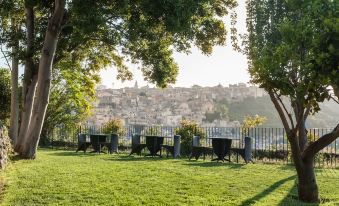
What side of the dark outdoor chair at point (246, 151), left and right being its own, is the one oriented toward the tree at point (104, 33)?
front

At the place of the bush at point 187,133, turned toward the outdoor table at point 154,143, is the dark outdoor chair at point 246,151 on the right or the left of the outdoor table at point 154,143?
left

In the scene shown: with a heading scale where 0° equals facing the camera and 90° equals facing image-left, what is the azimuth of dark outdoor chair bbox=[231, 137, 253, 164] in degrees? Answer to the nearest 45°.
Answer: approximately 90°

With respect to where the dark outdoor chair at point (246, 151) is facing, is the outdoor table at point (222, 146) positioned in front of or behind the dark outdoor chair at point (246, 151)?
in front

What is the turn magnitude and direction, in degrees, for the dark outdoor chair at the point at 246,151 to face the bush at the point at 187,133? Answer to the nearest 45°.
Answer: approximately 45° to its right

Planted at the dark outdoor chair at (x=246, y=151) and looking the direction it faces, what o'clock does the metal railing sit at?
The metal railing is roughly at 3 o'clock from the dark outdoor chair.

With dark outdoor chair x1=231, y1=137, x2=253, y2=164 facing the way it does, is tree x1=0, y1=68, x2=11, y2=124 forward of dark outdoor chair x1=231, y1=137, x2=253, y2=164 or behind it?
forward

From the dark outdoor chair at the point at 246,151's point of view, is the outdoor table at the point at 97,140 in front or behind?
in front
